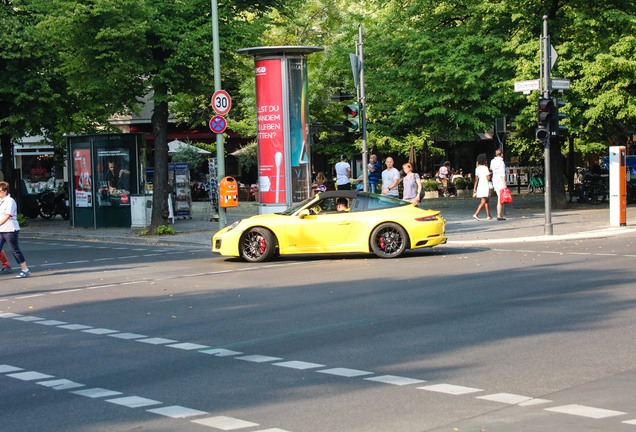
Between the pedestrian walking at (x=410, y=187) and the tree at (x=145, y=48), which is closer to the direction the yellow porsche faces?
the tree

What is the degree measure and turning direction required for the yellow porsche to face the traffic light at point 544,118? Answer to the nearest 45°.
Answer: approximately 135° to its right

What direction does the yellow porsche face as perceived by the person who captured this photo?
facing to the left of the viewer

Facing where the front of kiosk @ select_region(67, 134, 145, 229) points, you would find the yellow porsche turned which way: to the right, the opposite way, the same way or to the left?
to the right

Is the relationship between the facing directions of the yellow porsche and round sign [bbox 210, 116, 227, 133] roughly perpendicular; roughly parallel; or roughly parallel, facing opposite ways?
roughly perpendicular

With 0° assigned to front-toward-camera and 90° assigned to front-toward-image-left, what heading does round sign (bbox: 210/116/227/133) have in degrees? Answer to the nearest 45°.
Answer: approximately 0°

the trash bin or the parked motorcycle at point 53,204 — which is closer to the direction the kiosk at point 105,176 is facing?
the trash bin

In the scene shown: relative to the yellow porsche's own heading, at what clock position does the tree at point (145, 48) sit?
The tree is roughly at 2 o'clock from the yellow porsche.

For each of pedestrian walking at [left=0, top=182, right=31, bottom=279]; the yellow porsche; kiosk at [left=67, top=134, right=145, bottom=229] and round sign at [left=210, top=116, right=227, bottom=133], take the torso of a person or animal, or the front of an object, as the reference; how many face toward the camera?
2
